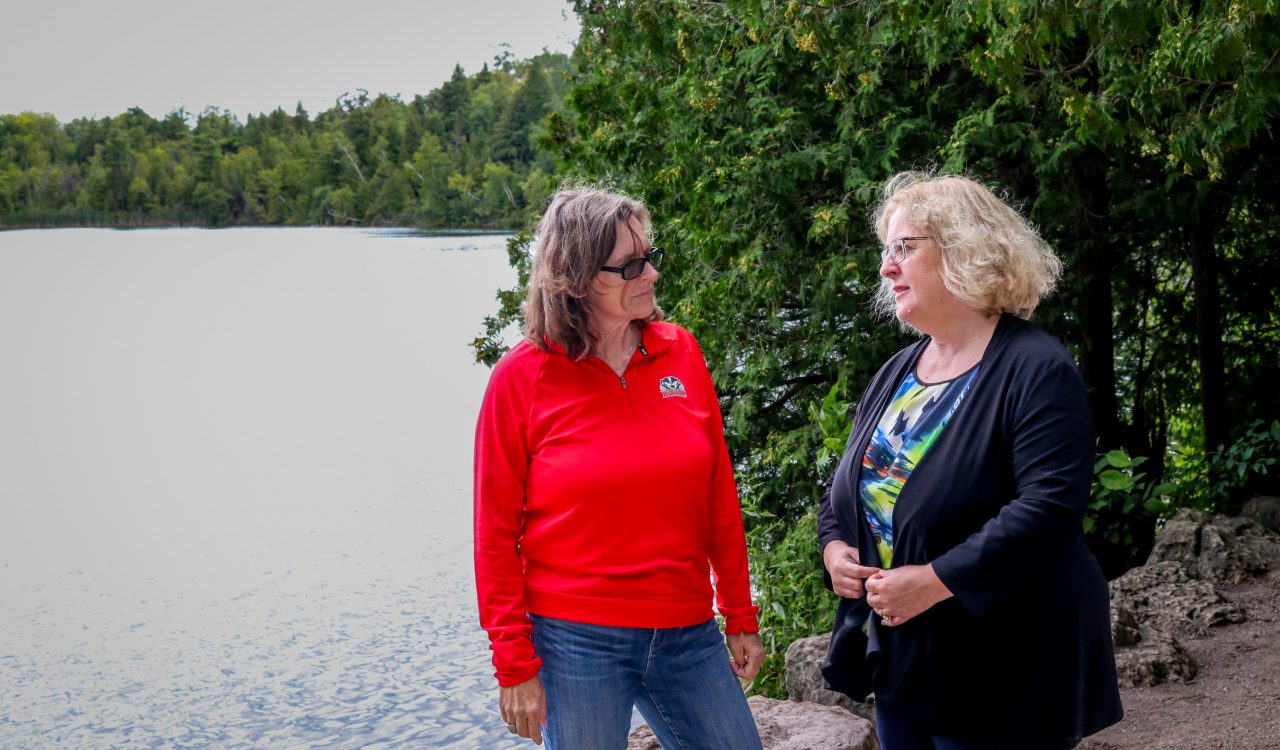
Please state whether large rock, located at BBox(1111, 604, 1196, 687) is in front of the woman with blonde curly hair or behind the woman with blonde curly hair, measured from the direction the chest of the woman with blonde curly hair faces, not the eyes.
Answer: behind

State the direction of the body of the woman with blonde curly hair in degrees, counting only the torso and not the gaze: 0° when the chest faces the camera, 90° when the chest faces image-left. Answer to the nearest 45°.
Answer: approximately 45°

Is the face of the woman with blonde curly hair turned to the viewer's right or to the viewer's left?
to the viewer's left

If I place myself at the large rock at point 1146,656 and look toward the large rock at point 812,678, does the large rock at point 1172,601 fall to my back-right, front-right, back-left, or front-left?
back-right

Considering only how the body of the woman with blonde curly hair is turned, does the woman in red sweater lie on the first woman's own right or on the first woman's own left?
on the first woman's own right

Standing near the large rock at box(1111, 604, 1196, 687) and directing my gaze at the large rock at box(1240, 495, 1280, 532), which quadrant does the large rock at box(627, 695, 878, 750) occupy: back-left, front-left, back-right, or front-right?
back-left

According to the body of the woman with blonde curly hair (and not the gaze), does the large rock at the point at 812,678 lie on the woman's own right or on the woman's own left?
on the woman's own right

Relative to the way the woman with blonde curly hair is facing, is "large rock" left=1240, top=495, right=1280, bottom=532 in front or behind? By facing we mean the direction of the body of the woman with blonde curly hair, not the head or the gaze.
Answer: behind

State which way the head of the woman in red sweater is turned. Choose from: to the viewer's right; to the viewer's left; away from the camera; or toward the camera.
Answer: to the viewer's right

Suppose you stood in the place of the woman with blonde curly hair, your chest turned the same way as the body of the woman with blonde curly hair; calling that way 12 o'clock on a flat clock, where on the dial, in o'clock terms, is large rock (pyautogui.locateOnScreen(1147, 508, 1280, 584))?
The large rock is roughly at 5 o'clock from the woman with blonde curly hair.
